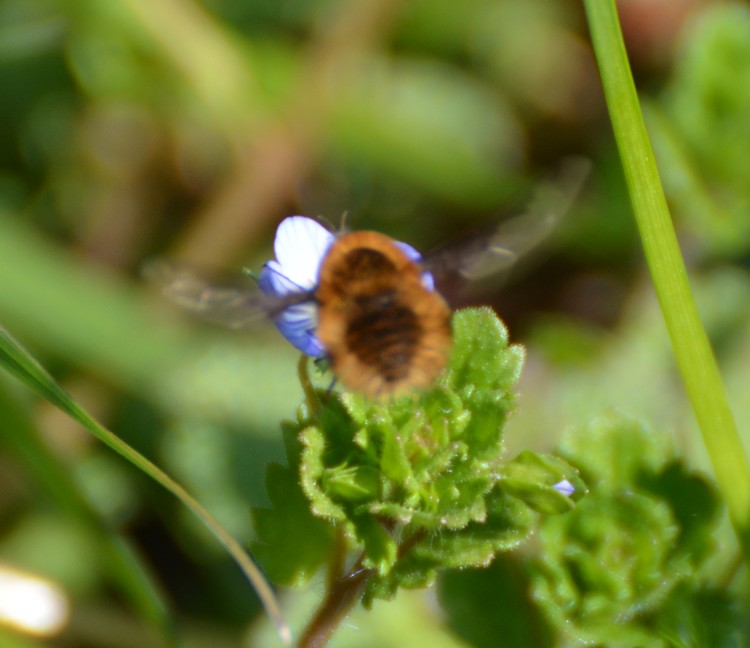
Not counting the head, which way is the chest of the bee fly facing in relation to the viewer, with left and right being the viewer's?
facing away from the viewer
